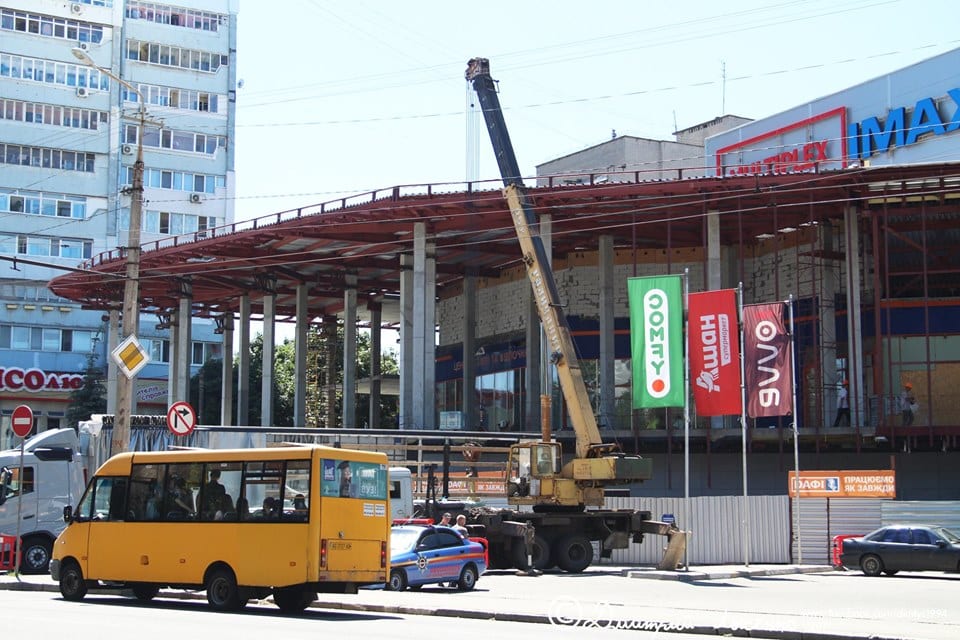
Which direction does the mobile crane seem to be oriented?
to the viewer's left

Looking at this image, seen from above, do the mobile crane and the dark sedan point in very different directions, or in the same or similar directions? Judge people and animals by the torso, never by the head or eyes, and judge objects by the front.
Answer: very different directions

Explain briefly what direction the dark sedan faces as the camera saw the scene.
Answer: facing to the right of the viewer

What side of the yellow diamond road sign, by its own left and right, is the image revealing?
front

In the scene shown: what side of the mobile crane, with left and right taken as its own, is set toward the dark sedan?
back

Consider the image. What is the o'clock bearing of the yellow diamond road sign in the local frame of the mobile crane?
The yellow diamond road sign is roughly at 11 o'clock from the mobile crane.

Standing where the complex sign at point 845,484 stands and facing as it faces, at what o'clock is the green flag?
The green flag is roughly at 2 o'clock from the complex sign.

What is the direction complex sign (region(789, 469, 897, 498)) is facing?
toward the camera

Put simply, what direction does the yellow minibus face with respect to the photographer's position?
facing away from the viewer and to the left of the viewer

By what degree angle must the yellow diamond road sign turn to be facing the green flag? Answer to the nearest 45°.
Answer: approximately 90° to its left

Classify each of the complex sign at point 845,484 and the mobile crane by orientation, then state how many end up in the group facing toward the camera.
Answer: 1

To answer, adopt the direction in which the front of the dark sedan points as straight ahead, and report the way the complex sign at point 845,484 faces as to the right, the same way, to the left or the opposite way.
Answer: to the right

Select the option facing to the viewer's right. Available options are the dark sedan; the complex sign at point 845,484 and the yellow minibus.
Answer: the dark sedan

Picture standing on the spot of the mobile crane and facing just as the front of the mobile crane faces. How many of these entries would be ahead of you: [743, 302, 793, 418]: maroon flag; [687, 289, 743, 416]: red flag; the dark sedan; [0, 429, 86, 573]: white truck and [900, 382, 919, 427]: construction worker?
1

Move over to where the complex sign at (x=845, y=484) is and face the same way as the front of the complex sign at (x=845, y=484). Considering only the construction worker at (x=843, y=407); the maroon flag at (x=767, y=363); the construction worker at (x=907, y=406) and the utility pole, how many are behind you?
2

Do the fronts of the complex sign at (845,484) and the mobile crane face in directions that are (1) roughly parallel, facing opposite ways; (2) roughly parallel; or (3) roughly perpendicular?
roughly perpendicular

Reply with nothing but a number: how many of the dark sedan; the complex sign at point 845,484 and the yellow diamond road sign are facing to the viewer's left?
0

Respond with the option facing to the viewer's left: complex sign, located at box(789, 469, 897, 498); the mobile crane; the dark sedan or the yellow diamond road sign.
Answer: the mobile crane

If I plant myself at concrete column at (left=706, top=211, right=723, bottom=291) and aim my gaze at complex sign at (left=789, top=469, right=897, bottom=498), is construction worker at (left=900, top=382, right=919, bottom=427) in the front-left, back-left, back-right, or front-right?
front-left

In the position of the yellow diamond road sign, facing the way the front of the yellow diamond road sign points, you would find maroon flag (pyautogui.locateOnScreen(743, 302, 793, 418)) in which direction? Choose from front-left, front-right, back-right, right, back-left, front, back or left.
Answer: left
